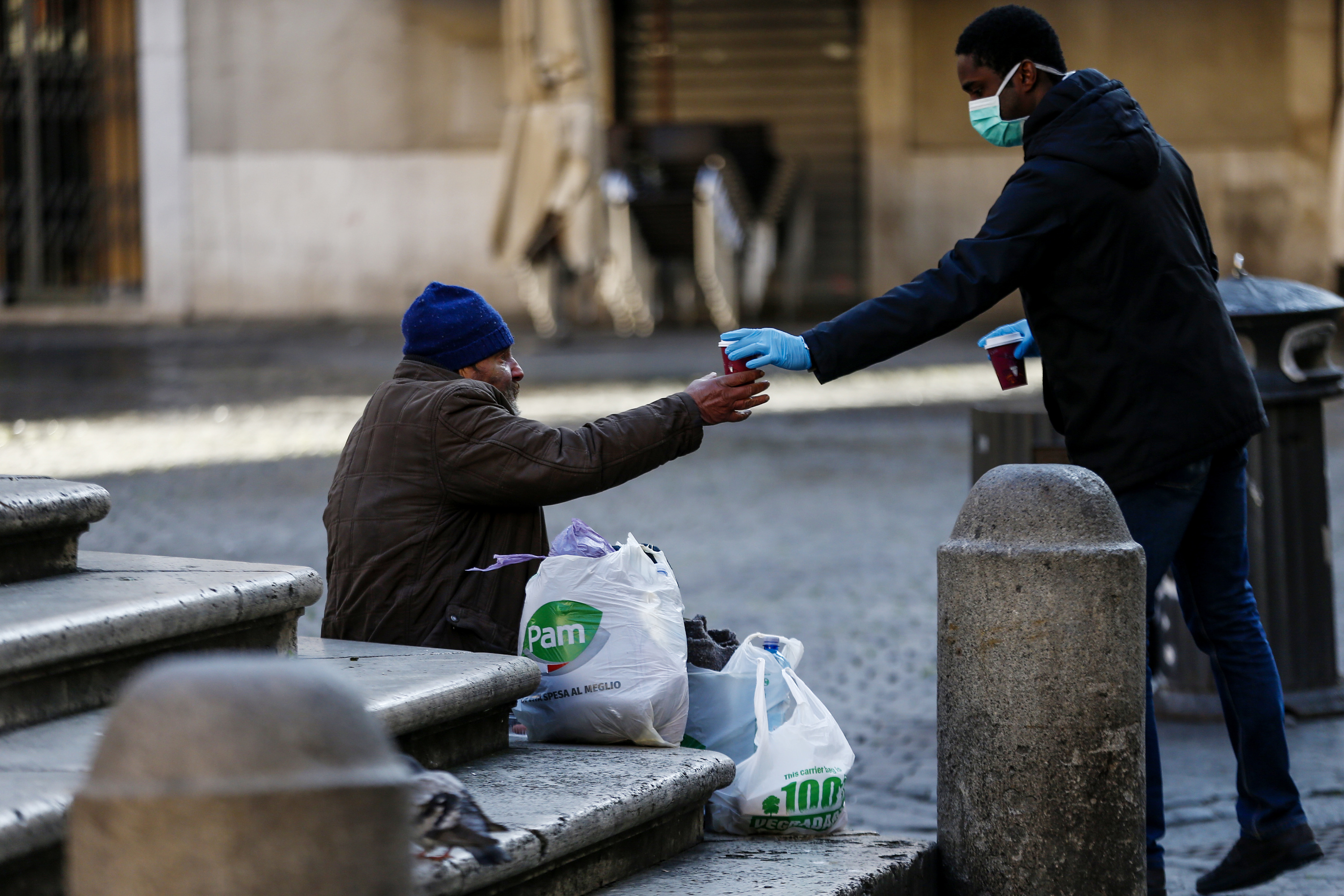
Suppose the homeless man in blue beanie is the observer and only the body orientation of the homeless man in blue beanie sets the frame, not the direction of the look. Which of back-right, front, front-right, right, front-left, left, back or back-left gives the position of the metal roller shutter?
front-left

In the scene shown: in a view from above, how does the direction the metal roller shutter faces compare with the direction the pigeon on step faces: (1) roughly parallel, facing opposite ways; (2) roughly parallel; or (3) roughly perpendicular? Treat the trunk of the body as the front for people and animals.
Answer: roughly perpendicular

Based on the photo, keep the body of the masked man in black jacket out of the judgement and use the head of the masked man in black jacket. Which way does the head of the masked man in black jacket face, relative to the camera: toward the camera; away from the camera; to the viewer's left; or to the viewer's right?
to the viewer's left

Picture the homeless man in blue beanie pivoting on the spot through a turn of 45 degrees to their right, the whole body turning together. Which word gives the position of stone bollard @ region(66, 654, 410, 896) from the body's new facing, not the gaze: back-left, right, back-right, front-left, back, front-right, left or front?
right

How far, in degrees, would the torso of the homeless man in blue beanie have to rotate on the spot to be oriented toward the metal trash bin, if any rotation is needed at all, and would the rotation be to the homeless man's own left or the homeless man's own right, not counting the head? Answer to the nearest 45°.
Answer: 0° — they already face it

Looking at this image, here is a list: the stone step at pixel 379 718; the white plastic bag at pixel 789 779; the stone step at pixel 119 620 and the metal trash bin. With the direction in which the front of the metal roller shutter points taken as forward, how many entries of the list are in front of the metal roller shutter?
4

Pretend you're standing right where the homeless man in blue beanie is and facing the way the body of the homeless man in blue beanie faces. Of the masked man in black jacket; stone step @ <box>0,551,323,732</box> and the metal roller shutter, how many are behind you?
1

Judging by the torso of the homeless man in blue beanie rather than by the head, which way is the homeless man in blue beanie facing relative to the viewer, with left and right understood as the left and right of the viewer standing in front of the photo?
facing away from the viewer and to the right of the viewer

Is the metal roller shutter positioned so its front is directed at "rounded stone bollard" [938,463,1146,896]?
yes

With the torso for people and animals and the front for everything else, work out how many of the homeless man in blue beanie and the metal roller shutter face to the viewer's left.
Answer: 0
